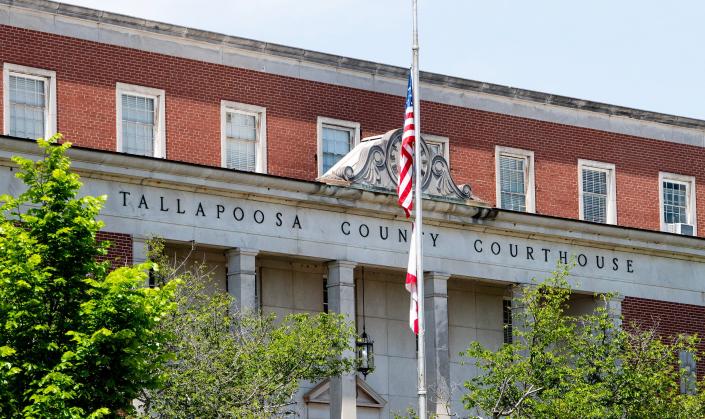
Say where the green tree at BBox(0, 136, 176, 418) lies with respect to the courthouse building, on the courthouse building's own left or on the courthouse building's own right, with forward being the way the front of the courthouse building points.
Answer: on the courthouse building's own right

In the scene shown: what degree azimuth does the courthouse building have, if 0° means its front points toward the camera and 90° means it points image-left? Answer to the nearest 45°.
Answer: approximately 315°
